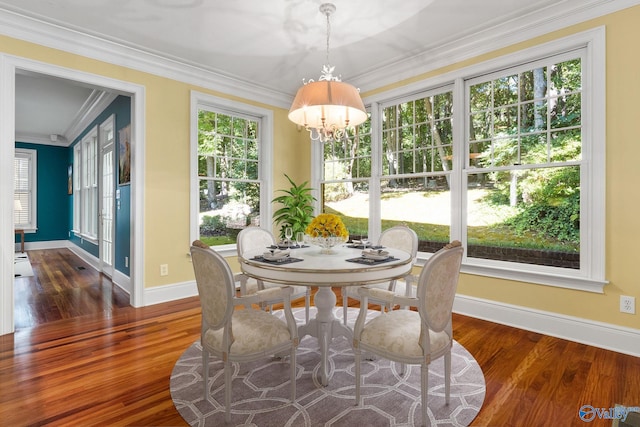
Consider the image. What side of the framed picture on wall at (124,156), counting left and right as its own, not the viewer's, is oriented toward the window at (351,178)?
back

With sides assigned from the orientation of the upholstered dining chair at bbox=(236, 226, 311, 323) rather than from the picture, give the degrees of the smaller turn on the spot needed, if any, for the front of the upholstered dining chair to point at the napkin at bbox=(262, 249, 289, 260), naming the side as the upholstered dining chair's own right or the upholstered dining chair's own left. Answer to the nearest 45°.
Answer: approximately 45° to the upholstered dining chair's own right

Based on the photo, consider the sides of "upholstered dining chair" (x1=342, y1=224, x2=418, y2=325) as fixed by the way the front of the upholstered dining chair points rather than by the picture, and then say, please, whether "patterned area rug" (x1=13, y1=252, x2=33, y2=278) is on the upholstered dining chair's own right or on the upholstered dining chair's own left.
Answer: on the upholstered dining chair's own right

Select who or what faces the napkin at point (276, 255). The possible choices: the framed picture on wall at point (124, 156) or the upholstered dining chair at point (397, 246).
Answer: the upholstered dining chair

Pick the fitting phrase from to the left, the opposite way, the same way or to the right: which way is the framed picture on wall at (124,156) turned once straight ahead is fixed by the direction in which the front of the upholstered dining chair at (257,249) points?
to the right

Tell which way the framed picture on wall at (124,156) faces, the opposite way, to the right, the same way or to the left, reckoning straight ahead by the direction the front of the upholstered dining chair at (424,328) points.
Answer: to the left

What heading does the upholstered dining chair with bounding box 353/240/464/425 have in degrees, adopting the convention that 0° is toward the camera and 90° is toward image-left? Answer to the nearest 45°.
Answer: approximately 135°

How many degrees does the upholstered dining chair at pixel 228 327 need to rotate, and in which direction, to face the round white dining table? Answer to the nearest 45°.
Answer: approximately 45° to its right

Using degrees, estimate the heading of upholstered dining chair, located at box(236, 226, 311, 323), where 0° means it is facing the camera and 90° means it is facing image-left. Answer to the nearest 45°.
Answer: approximately 315°

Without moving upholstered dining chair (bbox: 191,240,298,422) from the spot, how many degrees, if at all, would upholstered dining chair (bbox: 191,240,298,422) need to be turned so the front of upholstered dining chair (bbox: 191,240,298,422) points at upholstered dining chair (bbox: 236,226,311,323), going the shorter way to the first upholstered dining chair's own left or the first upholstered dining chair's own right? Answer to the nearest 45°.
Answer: approximately 45° to the first upholstered dining chair's own left

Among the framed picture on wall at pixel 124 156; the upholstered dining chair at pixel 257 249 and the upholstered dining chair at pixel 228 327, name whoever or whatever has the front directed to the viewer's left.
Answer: the framed picture on wall

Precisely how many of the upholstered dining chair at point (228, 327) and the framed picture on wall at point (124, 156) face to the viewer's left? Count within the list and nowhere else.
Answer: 1

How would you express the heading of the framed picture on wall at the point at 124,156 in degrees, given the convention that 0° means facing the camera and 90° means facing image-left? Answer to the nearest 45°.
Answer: approximately 90°

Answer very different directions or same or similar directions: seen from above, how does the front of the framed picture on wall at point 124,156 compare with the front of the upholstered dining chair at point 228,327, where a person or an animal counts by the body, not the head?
very different directions

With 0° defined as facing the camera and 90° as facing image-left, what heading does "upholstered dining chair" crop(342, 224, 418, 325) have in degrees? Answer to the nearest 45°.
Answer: approximately 45°

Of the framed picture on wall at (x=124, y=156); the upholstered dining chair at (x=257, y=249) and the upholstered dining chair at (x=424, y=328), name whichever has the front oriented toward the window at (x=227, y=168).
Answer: the upholstered dining chair at (x=424, y=328)

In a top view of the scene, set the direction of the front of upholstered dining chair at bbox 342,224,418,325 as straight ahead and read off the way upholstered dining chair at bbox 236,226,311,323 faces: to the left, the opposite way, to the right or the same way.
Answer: to the left

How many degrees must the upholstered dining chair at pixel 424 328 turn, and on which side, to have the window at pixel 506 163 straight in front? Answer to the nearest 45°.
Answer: approximately 90° to its right
